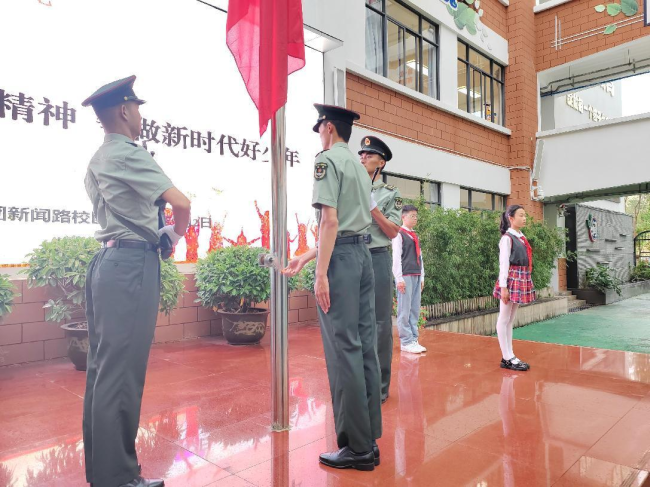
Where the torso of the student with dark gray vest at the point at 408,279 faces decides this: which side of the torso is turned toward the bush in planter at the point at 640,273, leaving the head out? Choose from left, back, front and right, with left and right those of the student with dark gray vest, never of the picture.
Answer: left

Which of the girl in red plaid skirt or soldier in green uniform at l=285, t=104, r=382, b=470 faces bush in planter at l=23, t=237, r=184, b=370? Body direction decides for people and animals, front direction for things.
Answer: the soldier in green uniform

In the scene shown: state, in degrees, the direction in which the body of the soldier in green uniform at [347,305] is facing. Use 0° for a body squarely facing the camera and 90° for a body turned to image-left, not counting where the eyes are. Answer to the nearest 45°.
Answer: approximately 135°

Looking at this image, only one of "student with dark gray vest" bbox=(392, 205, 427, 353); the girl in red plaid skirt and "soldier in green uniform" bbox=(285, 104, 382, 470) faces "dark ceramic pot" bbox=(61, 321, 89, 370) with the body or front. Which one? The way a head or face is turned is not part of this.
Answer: the soldier in green uniform

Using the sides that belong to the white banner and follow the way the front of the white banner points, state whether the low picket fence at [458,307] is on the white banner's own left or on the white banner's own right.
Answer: on the white banner's own left

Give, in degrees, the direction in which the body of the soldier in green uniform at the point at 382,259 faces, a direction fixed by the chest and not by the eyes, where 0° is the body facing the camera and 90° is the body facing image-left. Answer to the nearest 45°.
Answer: approximately 45°

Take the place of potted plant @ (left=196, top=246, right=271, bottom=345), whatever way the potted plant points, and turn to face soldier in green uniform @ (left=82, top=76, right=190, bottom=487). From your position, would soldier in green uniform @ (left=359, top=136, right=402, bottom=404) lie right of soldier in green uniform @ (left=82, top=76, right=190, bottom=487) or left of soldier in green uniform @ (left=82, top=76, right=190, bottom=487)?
left

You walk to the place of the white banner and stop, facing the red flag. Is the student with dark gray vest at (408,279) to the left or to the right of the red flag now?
left
